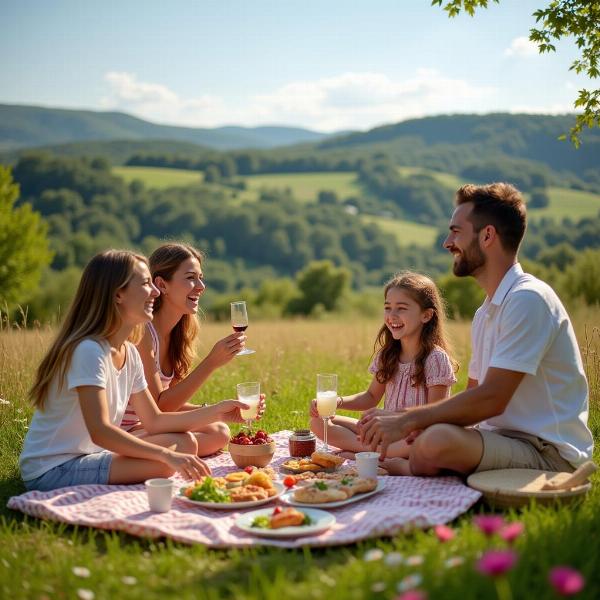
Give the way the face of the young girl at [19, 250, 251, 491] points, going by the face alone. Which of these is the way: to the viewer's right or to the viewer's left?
to the viewer's right

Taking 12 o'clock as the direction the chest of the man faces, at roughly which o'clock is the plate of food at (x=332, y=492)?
The plate of food is roughly at 11 o'clock from the man.

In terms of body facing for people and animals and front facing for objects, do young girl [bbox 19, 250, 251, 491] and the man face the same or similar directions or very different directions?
very different directions

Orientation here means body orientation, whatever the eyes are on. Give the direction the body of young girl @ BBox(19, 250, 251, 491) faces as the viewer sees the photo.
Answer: to the viewer's right

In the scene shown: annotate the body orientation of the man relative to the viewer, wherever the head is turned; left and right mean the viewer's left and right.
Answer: facing to the left of the viewer

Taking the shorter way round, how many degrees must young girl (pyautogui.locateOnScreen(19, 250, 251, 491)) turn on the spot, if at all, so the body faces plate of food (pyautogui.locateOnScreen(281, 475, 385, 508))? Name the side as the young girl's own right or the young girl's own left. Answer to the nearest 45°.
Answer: approximately 45° to the young girl's own right

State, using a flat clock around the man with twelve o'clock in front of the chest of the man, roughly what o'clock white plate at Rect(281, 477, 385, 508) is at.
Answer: The white plate is roughly at 11 o'clock from the man.

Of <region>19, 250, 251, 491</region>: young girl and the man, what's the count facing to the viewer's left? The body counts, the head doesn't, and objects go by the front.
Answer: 1

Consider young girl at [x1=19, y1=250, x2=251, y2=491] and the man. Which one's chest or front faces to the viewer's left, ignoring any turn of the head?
the man

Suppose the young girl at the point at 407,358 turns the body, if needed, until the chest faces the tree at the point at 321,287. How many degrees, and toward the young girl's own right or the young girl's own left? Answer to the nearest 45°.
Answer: approximately 135° to the young girl's own right

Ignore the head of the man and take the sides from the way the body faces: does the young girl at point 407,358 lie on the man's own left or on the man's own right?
on the man's own right

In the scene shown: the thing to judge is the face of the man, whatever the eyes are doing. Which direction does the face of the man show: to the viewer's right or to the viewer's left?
to the viewer's left
